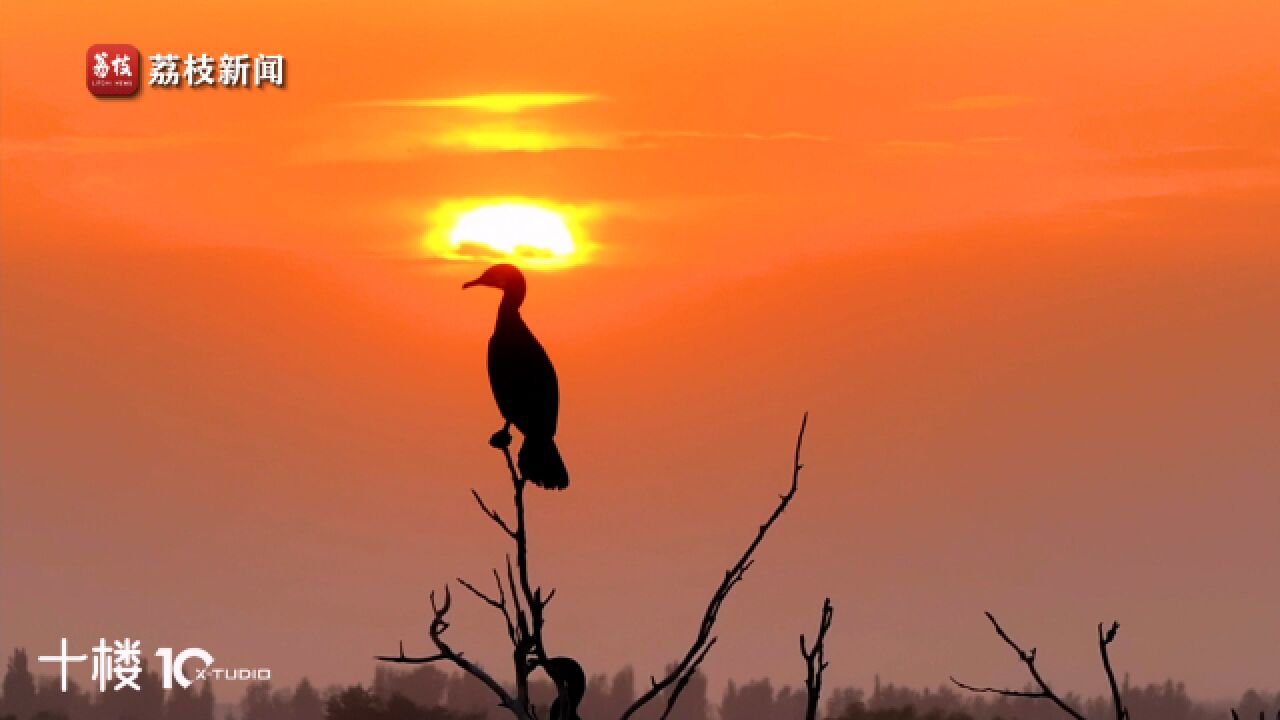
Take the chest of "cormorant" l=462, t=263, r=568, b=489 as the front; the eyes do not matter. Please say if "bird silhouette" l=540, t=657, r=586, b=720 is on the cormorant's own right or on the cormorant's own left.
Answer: on the cormorant's own left

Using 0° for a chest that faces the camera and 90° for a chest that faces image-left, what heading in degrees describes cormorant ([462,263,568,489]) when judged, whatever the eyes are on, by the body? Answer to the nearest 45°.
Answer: approximately 90°
